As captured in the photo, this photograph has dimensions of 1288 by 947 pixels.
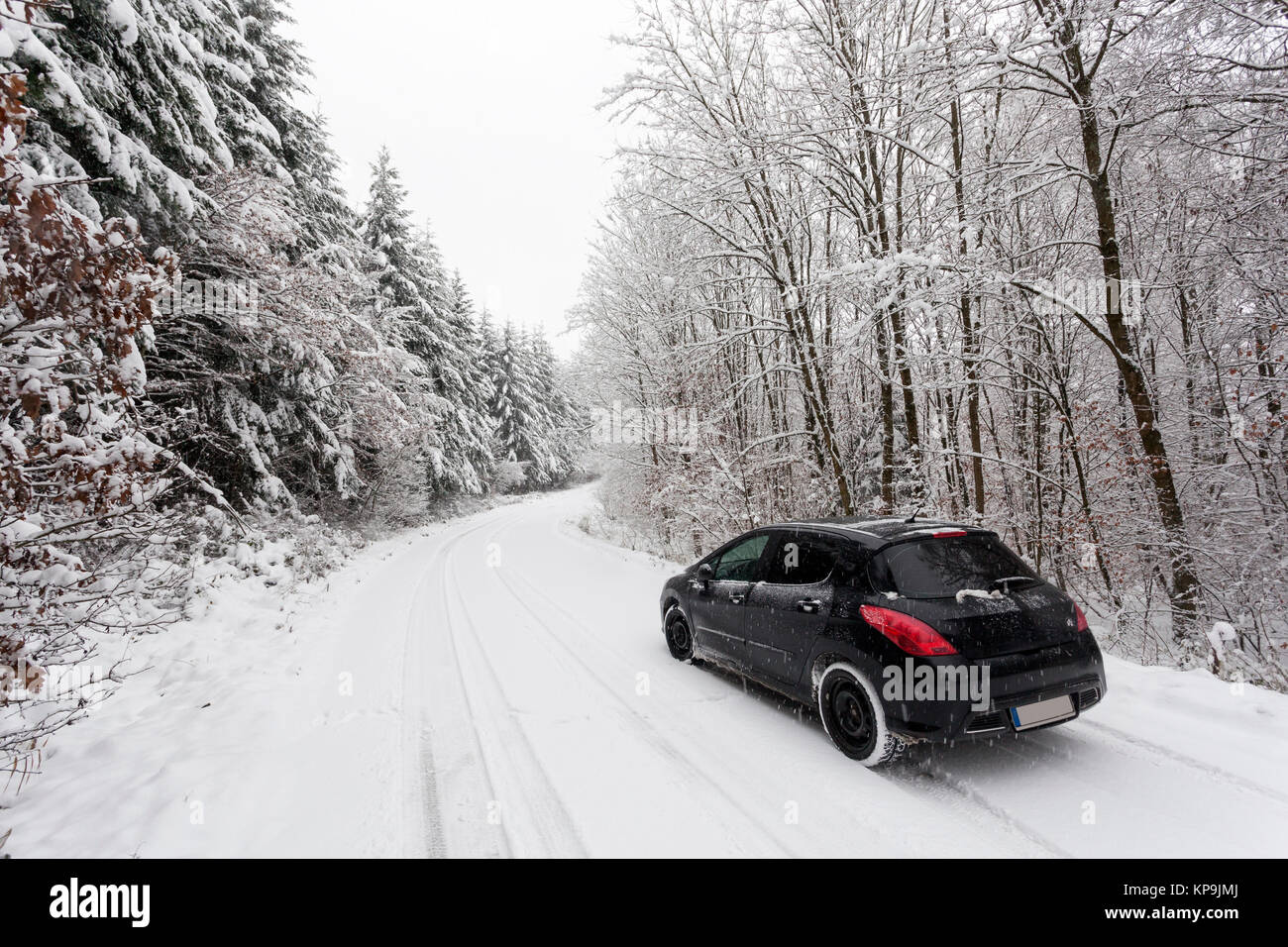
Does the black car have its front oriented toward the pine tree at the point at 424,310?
yes

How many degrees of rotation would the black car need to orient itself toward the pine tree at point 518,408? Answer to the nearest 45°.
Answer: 0° — it already faces it

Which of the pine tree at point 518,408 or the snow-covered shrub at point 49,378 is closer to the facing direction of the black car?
the pine tree

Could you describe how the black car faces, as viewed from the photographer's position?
facing away from the viewer and to the left of the viewer

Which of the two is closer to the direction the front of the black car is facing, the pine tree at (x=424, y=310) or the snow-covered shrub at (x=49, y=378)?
the pine tree

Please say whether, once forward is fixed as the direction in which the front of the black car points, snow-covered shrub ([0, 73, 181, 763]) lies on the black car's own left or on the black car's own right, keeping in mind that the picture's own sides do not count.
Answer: on the black car's own left
